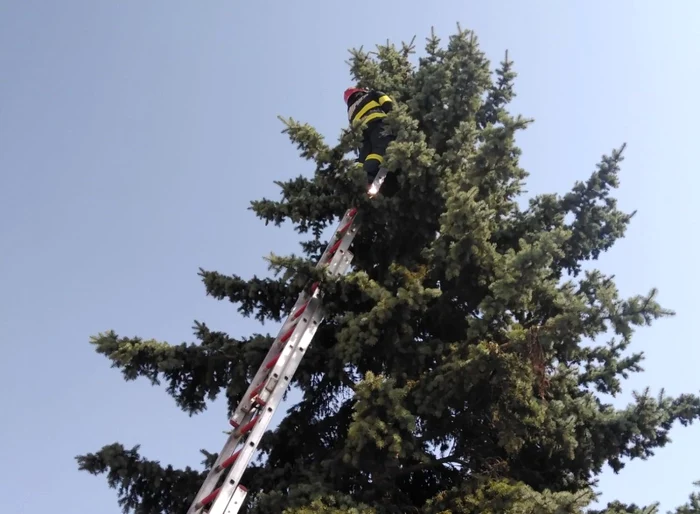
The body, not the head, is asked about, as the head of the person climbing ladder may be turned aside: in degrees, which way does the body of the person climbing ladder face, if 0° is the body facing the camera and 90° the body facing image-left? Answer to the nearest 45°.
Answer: approximately 225°
